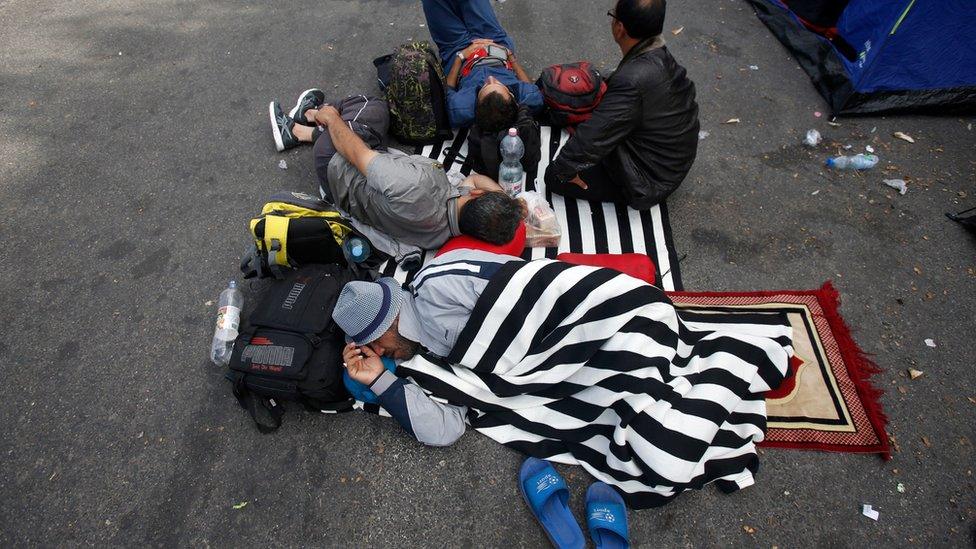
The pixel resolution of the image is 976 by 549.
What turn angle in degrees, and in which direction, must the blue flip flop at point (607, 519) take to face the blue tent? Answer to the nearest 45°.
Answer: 0° — it already faces it

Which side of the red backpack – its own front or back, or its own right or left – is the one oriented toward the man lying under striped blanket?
front

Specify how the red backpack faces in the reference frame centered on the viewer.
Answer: facing the viewer

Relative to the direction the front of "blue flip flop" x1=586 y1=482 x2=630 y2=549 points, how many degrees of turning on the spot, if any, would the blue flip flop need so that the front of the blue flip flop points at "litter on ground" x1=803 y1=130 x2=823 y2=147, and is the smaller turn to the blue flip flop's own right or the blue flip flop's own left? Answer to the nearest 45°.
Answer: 0° — it already faces it

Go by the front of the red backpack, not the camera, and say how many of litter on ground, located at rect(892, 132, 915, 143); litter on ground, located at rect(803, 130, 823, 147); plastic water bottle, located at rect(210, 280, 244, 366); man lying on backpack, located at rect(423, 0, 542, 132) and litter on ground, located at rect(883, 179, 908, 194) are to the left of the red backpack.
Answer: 3

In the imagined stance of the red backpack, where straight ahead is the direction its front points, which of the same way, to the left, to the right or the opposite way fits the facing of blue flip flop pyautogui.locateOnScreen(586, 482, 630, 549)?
the opposite way

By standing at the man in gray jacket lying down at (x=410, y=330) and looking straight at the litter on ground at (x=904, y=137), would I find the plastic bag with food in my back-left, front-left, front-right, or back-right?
front-left

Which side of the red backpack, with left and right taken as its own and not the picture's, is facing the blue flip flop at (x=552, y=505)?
front

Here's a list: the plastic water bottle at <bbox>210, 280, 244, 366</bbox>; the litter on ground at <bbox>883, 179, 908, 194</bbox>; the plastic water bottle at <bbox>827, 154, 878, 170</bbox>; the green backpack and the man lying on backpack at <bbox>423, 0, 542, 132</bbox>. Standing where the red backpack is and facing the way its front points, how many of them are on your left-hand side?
2

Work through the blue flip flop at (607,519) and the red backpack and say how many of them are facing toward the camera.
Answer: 1

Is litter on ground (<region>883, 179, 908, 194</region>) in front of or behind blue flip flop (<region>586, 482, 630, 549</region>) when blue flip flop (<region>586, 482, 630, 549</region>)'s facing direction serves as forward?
in front

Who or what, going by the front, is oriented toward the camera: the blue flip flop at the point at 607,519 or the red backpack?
the red backpack
